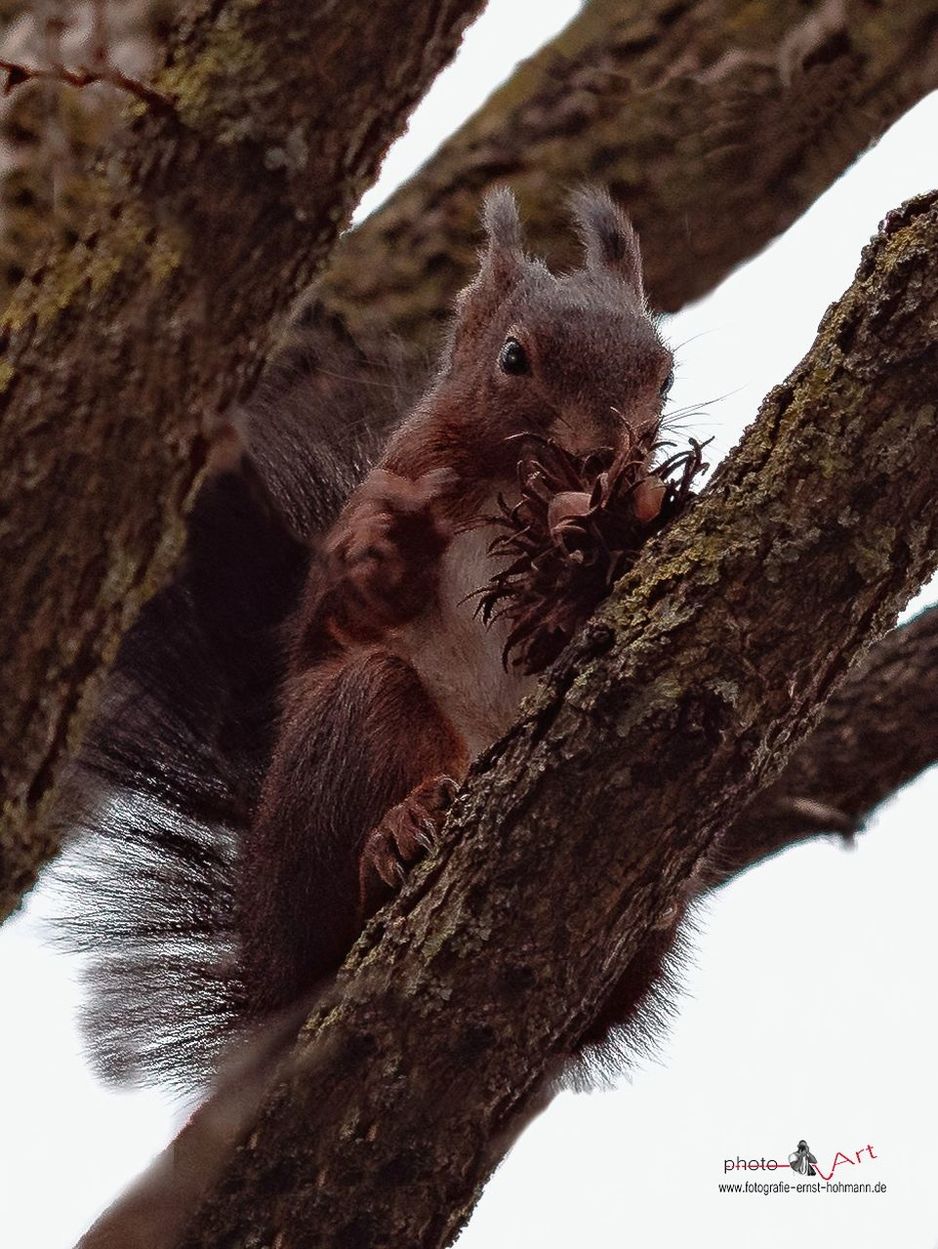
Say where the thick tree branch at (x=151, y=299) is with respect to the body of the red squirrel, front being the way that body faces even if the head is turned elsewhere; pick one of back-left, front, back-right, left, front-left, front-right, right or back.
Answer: back-right

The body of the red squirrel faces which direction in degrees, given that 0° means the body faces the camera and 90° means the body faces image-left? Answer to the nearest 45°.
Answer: approximately 315°

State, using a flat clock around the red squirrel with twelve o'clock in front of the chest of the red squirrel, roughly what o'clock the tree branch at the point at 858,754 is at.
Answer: The tree branch is roughly at 10 o'clock from the red squirrel.
